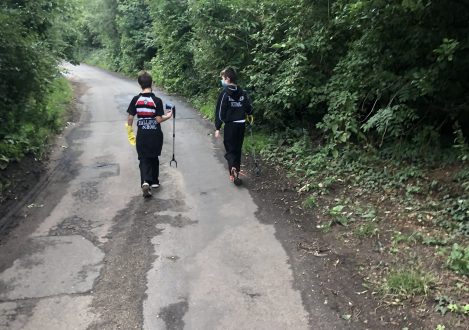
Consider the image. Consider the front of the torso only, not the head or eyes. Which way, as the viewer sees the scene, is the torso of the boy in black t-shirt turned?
away from the camera

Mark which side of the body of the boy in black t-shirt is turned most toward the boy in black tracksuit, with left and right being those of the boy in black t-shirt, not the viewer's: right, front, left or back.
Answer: right
